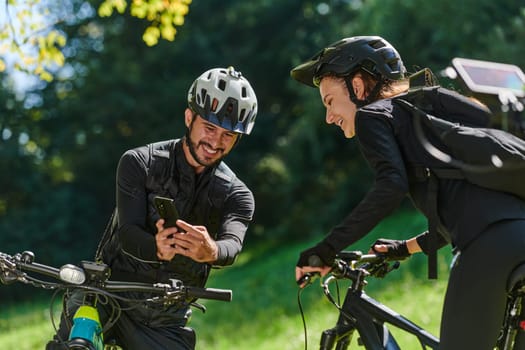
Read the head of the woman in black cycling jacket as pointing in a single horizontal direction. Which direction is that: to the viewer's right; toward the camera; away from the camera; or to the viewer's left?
to the viewer's left

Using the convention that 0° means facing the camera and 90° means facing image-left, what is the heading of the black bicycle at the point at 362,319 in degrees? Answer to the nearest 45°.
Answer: approximately 45°

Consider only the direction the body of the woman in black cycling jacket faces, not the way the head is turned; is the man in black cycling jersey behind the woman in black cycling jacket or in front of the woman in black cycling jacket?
in front

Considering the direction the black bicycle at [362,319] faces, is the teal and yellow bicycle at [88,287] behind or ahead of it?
ahead

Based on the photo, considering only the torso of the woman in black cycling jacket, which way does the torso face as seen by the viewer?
to the viewer's left
